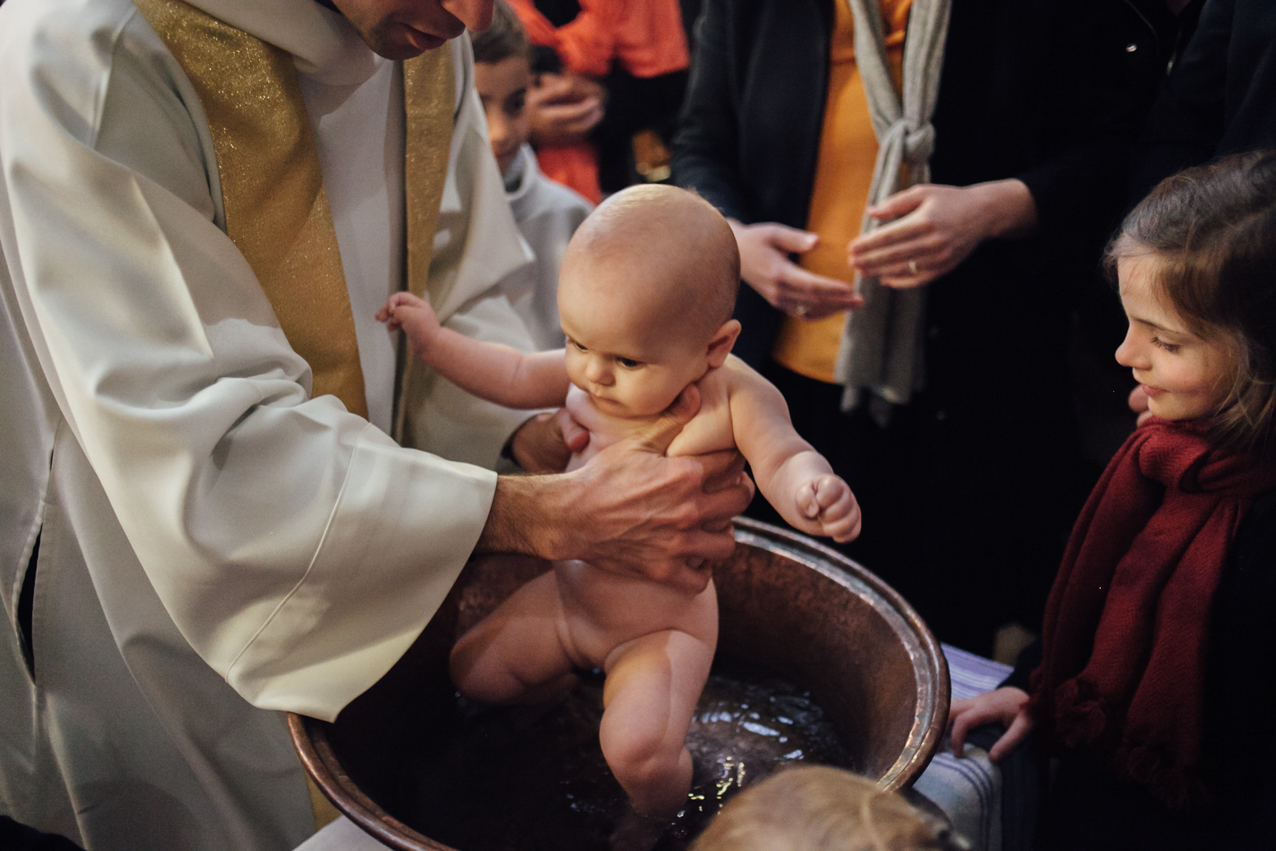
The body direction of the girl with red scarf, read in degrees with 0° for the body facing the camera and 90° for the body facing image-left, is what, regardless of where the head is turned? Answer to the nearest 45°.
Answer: approximately 45°

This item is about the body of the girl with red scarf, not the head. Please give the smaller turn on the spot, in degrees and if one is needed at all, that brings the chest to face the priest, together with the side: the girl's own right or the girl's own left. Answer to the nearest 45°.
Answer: approximately 45° to the girl's own right

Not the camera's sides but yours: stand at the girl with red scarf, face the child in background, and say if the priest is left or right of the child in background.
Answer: left

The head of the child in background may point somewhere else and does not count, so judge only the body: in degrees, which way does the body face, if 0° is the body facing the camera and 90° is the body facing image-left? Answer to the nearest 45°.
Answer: approximately 0°

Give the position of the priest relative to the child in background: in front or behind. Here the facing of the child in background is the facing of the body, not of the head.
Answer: in front

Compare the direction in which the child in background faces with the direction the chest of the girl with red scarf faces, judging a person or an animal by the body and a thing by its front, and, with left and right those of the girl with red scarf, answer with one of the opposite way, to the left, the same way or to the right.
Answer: to the left

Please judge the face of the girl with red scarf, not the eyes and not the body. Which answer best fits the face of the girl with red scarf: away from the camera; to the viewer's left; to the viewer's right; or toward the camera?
to the viewer's left

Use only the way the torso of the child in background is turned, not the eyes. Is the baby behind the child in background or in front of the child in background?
in front

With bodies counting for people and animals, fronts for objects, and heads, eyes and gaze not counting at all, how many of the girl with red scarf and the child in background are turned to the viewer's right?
0

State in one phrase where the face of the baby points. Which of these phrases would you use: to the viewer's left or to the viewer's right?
to the viewer's left
